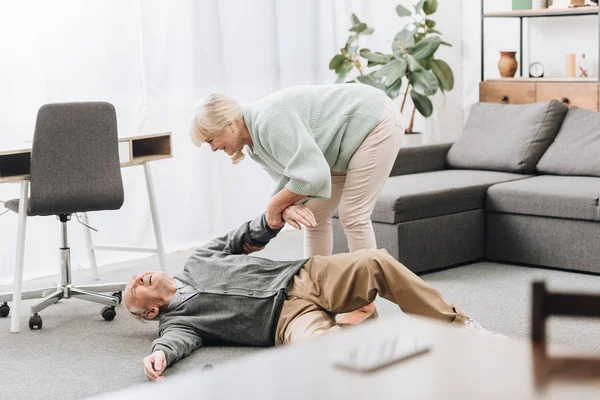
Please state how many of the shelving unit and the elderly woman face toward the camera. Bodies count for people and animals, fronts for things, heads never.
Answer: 1

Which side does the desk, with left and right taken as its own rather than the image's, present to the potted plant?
left

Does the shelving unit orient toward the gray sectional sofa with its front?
yes

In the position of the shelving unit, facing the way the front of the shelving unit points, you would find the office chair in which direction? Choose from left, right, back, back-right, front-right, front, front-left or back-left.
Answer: front-right

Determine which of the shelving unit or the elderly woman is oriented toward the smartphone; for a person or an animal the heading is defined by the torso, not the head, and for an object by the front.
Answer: the shelving unit

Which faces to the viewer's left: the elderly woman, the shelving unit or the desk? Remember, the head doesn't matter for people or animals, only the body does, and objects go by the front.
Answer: the elderly woman

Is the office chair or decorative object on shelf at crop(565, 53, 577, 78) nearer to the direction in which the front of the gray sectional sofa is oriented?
the office chair

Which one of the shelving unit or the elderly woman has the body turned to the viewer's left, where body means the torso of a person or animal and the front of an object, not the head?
the elderly woman

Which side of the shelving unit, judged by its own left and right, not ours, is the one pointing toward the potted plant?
right

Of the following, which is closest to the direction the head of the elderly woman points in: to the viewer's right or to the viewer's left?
to the viewer's left

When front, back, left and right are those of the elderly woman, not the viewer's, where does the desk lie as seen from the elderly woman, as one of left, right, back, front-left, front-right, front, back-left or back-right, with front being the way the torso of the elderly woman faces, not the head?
front-right

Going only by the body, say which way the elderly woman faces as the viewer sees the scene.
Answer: to the viewer's left

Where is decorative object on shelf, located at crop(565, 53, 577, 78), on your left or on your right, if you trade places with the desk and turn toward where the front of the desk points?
on your left
